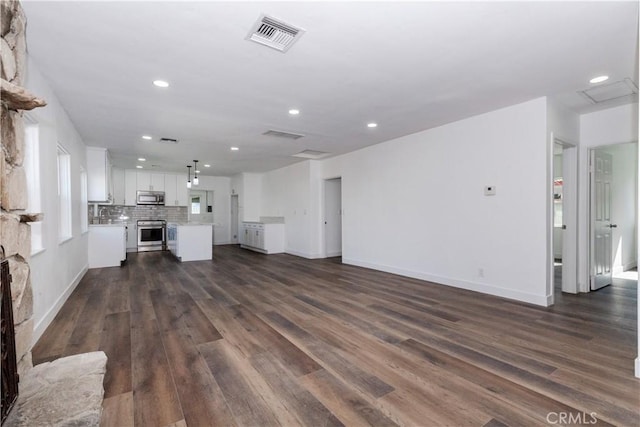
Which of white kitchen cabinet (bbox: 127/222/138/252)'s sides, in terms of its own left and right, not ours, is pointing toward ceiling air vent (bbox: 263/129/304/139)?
front

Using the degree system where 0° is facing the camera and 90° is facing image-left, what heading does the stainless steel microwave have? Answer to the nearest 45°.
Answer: approximately 0°

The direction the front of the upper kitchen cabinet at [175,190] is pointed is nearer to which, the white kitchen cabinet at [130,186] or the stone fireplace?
the stone fireplace

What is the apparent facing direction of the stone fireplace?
to the viewer's right

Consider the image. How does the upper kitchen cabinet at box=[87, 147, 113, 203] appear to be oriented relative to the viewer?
to the viewer's right

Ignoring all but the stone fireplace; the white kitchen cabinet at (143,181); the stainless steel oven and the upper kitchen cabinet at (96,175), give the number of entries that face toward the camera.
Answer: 2
